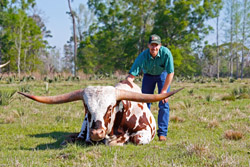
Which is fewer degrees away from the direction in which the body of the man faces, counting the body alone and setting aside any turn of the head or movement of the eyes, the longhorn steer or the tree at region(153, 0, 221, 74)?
the longhorn steer

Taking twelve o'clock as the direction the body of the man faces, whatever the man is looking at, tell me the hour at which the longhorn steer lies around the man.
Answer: The longhorn steer is roughly at 1 o'clock from the man.

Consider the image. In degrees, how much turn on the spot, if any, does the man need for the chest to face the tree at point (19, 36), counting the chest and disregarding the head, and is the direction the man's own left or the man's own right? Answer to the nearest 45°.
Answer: approximately 135° to the man's own right

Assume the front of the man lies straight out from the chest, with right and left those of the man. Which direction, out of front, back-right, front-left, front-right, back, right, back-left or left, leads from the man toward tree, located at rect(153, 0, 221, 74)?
back

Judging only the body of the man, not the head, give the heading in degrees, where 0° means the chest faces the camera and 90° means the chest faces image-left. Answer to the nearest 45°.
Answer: approximately 0°
